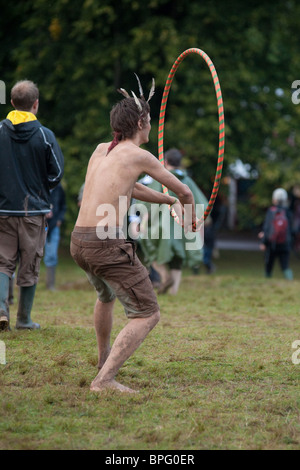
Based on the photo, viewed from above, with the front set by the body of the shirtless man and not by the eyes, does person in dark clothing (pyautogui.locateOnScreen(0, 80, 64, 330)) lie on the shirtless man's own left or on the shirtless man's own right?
on the shirtless man's own left

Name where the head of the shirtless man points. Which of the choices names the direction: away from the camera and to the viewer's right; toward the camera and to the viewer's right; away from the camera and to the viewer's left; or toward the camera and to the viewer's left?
away from the camera and to the viewer's right

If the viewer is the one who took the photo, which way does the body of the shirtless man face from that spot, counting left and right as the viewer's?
facing away from the viewer and to the right of the viewer
